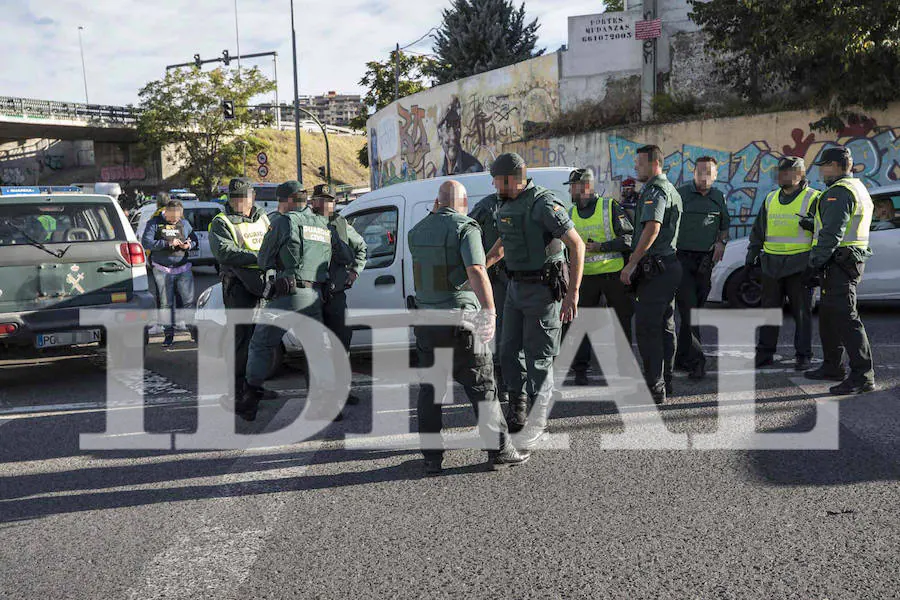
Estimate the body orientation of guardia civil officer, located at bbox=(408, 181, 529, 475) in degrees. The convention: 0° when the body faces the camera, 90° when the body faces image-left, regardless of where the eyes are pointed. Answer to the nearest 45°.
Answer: approximately 225°

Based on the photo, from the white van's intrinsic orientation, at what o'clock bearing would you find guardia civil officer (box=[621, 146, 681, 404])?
The guardia civil officer is roughly at 7 o'clock from the white van.

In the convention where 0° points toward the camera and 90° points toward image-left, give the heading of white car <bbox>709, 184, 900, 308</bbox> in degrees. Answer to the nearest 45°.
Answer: approximately 90°

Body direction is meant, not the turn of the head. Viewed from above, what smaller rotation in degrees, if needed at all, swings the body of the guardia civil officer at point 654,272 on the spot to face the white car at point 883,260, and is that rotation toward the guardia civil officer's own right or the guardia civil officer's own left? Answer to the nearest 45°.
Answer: approximately 135° to the guardia civil officer's own right

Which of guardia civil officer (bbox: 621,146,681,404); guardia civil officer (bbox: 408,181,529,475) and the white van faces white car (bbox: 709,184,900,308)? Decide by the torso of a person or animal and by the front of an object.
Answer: guardia civil officer (bbox: 408,181,529,475)

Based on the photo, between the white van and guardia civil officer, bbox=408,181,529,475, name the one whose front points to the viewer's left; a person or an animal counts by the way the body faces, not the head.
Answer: the white van

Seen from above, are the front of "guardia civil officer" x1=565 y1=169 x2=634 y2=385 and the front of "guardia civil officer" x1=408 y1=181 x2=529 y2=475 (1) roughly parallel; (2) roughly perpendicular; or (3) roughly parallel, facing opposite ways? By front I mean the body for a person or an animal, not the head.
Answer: roughly parallel, facing opposite ways

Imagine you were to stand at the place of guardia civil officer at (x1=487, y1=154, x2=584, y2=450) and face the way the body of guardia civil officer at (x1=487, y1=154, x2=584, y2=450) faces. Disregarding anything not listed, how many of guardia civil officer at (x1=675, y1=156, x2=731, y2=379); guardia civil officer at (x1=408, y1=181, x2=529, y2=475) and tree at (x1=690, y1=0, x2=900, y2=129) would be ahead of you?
1

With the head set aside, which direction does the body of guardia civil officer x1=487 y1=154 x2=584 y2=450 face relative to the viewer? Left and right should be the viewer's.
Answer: facing the viewer and to the left of the viewer

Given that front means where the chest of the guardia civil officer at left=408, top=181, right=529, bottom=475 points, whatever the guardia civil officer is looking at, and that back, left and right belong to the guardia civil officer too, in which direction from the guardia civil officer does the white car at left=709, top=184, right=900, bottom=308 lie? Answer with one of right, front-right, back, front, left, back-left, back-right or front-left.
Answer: front

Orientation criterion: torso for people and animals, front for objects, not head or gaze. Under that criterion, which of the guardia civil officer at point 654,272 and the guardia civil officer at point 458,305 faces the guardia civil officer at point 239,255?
the guardia civil officer at point 654,272

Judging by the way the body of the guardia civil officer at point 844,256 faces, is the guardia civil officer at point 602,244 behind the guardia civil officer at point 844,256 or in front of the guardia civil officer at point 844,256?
in front

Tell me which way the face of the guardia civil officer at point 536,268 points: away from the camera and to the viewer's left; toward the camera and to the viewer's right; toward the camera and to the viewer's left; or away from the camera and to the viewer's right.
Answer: toward the camera and to the viewer's left

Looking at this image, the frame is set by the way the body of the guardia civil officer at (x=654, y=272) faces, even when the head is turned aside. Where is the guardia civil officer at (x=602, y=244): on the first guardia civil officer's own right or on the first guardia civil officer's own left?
on the first guardia civil officer's own right
